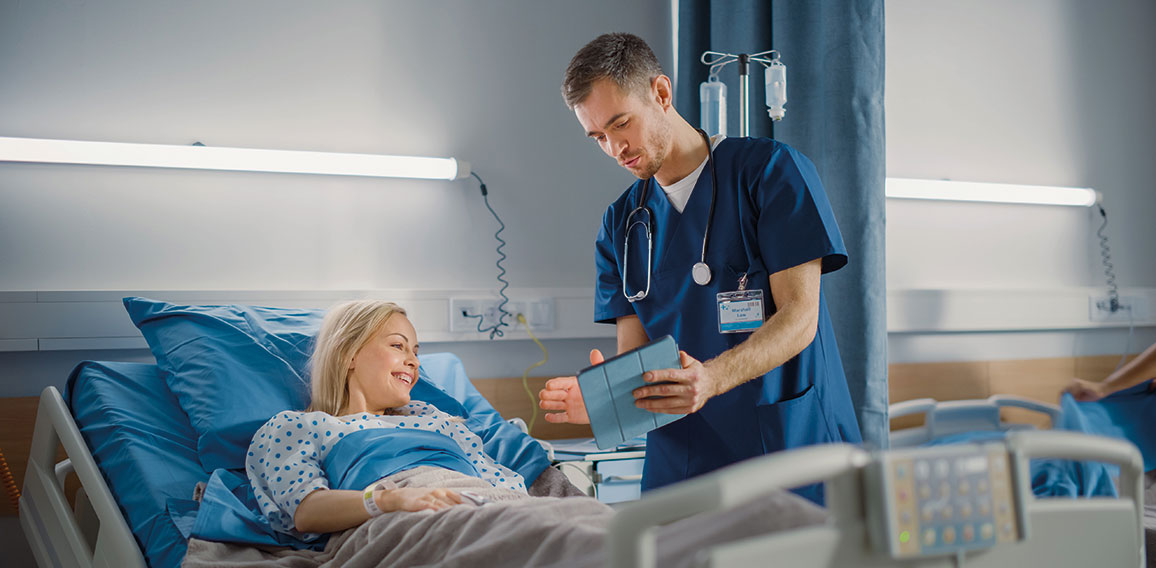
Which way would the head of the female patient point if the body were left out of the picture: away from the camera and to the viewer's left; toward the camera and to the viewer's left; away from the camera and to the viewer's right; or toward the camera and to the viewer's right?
toward the camera and to the viewer's right

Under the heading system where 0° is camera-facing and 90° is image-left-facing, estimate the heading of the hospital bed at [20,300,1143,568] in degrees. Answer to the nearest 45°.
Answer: approximately 315°

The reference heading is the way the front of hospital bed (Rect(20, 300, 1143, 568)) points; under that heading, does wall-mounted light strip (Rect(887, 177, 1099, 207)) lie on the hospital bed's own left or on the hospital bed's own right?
on the hospital bed's own left

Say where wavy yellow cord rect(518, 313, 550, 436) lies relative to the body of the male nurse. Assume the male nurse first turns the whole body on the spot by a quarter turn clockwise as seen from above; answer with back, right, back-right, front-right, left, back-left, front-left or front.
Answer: front

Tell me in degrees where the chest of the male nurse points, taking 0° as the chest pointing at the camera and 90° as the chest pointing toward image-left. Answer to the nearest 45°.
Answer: approximately 45°

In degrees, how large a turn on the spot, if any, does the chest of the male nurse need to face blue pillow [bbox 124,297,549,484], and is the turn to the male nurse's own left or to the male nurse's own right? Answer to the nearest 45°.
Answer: approximately 45° to the male nurse's own right

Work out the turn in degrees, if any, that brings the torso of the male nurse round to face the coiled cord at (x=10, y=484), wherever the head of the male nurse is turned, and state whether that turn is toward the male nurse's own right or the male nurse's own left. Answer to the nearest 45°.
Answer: approximately 45° to the male nurse's own right

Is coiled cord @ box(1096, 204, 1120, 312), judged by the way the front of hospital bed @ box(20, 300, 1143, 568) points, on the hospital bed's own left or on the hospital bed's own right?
on the hospital bed's own left

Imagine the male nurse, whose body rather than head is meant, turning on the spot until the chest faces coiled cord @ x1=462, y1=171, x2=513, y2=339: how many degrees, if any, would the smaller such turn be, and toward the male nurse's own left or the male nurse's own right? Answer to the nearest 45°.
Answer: approximately 90° to the male nurse's own right

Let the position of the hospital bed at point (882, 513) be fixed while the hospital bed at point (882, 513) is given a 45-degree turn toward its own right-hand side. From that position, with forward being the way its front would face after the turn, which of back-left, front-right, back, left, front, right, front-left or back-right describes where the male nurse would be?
back

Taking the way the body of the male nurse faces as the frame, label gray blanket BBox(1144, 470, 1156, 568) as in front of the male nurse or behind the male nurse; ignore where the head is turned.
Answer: behind

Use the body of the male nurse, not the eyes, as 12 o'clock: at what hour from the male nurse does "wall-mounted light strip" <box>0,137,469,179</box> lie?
The wall-mounted light strip is roughly at 2 o'clock from the male nurse.
